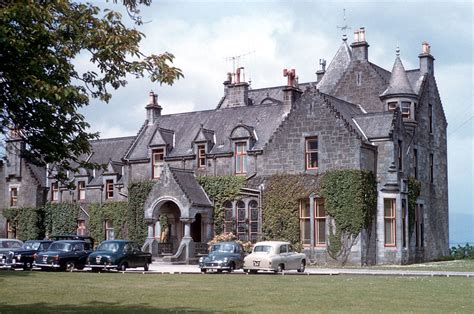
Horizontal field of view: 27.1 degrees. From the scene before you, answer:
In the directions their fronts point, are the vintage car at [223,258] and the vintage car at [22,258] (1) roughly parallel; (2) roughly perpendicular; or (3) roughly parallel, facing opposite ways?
roughly parallel

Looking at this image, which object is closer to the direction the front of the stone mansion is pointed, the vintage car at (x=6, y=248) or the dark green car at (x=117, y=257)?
the dark green car

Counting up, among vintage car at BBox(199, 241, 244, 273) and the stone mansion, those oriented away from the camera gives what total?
0

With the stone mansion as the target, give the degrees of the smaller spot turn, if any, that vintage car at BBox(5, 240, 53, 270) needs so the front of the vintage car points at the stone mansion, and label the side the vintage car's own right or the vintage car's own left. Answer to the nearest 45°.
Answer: approximately 135° to the vintage car's own left

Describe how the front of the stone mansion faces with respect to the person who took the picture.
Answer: facing the viewer and to the left of the viewer

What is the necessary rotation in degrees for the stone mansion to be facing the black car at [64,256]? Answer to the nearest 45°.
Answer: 0° — it already faces it

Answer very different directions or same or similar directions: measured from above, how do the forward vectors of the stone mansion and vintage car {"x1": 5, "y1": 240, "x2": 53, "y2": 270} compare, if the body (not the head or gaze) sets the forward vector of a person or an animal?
same or similar directions

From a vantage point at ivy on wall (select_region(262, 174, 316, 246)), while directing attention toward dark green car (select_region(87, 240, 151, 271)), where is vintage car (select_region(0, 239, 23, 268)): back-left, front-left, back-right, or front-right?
front-right

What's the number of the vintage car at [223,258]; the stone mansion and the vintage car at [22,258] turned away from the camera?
0

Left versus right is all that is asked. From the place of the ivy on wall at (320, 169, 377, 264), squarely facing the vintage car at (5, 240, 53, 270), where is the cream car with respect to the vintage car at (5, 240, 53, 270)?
left
